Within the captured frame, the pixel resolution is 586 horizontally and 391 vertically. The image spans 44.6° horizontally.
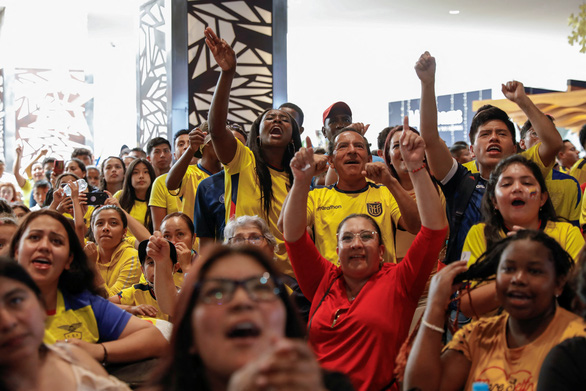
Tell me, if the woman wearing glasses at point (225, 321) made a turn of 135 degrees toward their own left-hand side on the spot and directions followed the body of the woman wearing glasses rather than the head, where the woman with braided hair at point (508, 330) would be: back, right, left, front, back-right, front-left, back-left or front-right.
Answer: front

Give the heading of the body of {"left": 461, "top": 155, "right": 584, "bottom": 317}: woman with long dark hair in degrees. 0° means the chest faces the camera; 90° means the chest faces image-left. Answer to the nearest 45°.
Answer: approximately 0°

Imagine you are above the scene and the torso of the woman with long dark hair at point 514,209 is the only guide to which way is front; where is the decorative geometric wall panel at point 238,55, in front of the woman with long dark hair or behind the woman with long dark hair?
behind

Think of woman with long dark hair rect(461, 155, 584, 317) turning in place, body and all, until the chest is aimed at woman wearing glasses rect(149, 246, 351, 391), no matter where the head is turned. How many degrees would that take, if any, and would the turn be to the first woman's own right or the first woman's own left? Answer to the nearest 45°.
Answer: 0° — they already face them

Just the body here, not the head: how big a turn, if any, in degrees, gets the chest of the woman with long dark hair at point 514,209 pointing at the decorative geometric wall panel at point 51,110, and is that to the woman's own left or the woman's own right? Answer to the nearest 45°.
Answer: approximately 135° to the woman's own right

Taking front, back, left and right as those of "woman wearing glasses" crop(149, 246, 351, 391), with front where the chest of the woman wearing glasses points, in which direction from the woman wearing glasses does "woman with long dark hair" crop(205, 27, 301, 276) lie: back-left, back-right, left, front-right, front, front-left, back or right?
back

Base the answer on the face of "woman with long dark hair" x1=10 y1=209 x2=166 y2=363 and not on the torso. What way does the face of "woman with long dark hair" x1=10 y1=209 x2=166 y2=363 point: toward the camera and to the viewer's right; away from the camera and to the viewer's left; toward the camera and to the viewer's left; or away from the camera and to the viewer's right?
toward the camera and to the viewer's right

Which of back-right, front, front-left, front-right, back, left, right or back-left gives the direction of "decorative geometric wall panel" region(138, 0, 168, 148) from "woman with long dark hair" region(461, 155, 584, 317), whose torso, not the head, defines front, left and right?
back-right

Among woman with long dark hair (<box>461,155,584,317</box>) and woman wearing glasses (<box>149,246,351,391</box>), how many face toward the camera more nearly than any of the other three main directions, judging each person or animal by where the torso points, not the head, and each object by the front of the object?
2

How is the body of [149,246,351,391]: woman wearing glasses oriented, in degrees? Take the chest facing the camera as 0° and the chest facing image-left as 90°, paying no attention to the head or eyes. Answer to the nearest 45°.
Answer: approximately 0°
